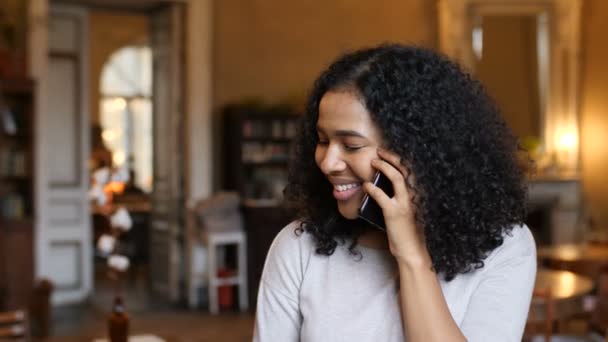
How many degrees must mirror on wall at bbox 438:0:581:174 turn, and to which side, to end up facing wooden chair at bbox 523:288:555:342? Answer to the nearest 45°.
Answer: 0° — it already faces it

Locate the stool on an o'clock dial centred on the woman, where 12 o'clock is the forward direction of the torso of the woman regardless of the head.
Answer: The stool is roughly at 4 o'clock from the woman.

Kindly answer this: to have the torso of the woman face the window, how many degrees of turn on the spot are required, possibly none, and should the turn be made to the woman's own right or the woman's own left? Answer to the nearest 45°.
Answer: approximately 135° to the woman's own right

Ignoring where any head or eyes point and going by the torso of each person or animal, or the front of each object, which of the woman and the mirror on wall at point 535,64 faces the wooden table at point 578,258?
the mirror on wall

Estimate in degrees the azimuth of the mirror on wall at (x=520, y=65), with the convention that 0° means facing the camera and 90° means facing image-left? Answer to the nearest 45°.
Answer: approximately 0°

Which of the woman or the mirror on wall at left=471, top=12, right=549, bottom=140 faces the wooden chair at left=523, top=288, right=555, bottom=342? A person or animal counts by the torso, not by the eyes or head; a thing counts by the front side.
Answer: the mirror on wall

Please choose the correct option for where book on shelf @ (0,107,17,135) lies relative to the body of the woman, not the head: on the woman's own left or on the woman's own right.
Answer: on the woman's own right
